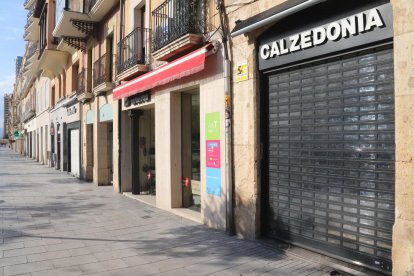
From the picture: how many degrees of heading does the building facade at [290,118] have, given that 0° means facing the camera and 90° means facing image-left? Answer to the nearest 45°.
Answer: approximately 45°
